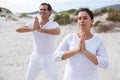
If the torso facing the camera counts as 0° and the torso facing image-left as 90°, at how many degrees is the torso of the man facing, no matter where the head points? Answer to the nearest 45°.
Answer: approximately 45°

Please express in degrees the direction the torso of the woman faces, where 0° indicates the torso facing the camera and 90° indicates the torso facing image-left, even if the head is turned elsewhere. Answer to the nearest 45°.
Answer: approximately 0°

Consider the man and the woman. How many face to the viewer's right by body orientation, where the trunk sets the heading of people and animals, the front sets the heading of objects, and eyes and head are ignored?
0

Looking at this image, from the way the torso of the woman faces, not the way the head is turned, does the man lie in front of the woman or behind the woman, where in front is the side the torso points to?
behind
